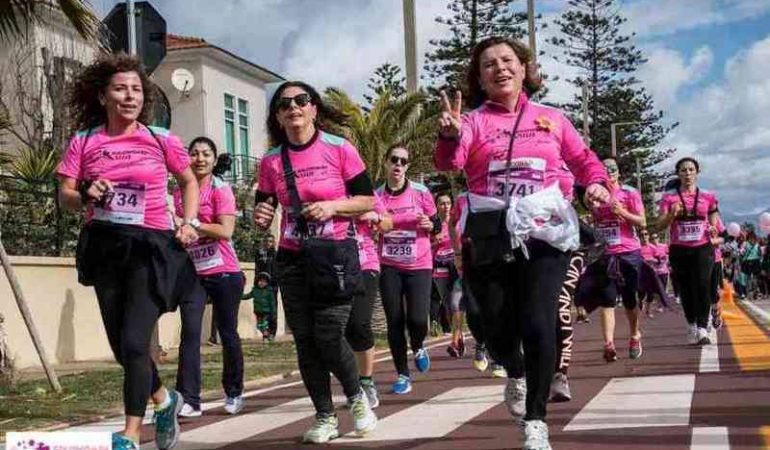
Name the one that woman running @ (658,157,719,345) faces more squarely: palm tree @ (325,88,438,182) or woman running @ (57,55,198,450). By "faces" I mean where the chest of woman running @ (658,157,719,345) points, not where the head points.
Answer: the woman running

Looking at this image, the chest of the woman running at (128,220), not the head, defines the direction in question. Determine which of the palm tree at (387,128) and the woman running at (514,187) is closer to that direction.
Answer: the woman running

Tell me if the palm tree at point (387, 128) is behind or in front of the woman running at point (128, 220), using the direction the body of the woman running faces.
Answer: behind

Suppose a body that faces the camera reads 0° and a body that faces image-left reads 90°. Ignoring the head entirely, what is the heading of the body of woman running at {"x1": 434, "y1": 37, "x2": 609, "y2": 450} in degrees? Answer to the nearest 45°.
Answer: approximately 0°

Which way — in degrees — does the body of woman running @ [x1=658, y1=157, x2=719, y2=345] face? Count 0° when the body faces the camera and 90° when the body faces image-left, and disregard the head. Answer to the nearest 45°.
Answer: approximately 0°
